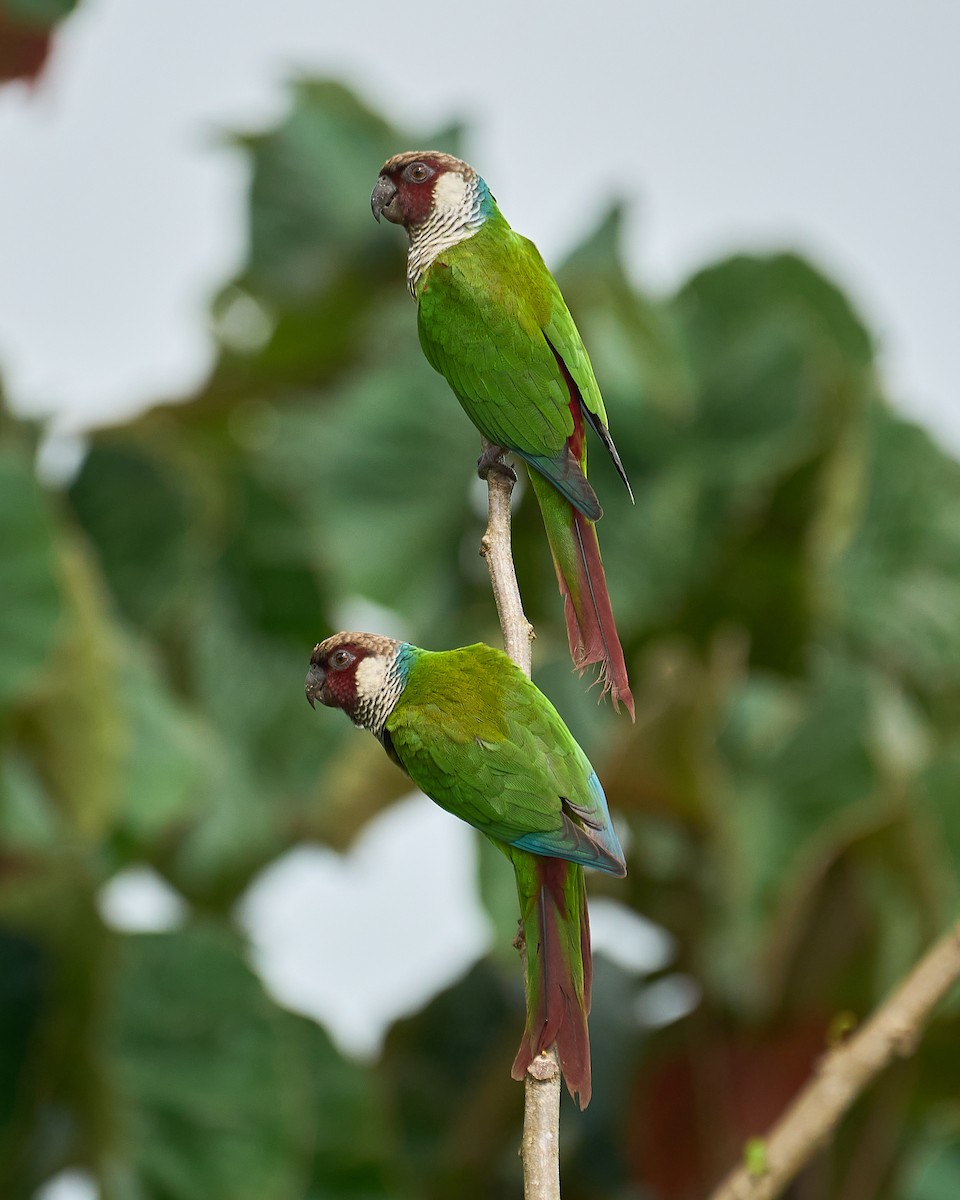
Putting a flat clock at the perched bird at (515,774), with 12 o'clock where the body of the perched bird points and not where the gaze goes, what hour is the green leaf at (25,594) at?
The green leaf is roughly at 1 o'clock from the perched bird.

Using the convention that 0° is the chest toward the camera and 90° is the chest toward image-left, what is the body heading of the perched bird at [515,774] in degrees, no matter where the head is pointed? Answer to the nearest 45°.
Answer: approximately 135°
